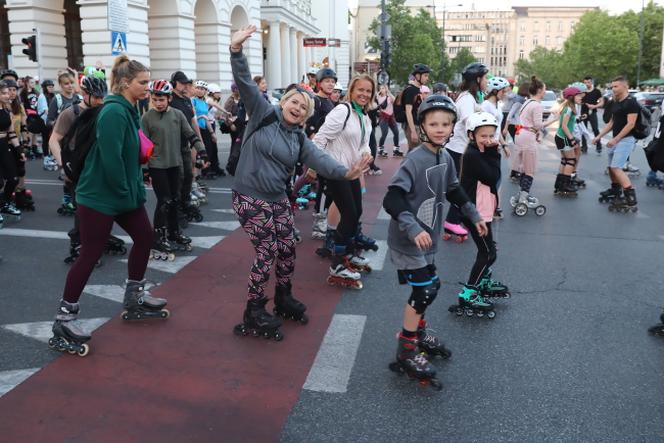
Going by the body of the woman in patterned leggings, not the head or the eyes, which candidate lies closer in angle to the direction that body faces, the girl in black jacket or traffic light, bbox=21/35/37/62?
the girl in black jacket

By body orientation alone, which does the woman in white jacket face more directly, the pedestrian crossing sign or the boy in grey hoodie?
the boy in grey hoodie

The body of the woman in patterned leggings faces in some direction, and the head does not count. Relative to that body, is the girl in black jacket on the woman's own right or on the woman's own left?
on the woman's own left

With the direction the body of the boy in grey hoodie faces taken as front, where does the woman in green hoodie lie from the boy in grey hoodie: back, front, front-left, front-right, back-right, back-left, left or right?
back-right

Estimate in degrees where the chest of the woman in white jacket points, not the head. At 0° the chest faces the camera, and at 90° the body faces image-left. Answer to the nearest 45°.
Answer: approximately 315°

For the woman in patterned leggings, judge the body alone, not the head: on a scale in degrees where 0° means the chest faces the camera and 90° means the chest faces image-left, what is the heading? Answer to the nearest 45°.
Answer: approximately 315°

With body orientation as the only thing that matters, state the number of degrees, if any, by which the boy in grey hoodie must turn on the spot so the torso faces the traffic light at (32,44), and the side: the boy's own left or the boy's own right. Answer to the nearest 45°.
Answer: approximately 180°

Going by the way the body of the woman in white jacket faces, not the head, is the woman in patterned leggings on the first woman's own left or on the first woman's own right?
on the first woman's own right
